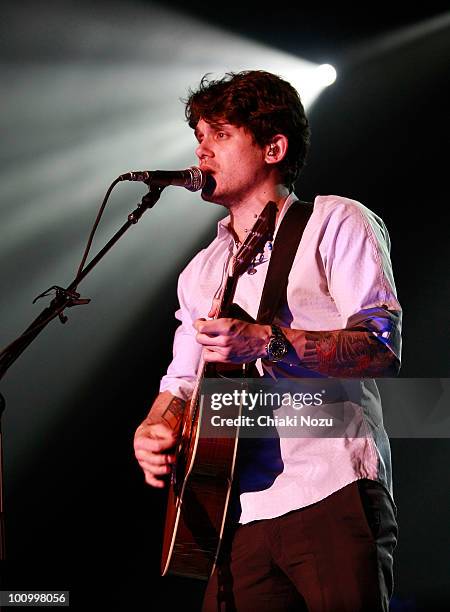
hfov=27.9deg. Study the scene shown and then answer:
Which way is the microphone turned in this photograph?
to the viewer's right

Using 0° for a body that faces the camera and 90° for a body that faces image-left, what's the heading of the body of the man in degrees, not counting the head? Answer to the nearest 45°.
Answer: approximately 45°

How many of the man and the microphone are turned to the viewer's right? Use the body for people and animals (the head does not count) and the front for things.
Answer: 1
